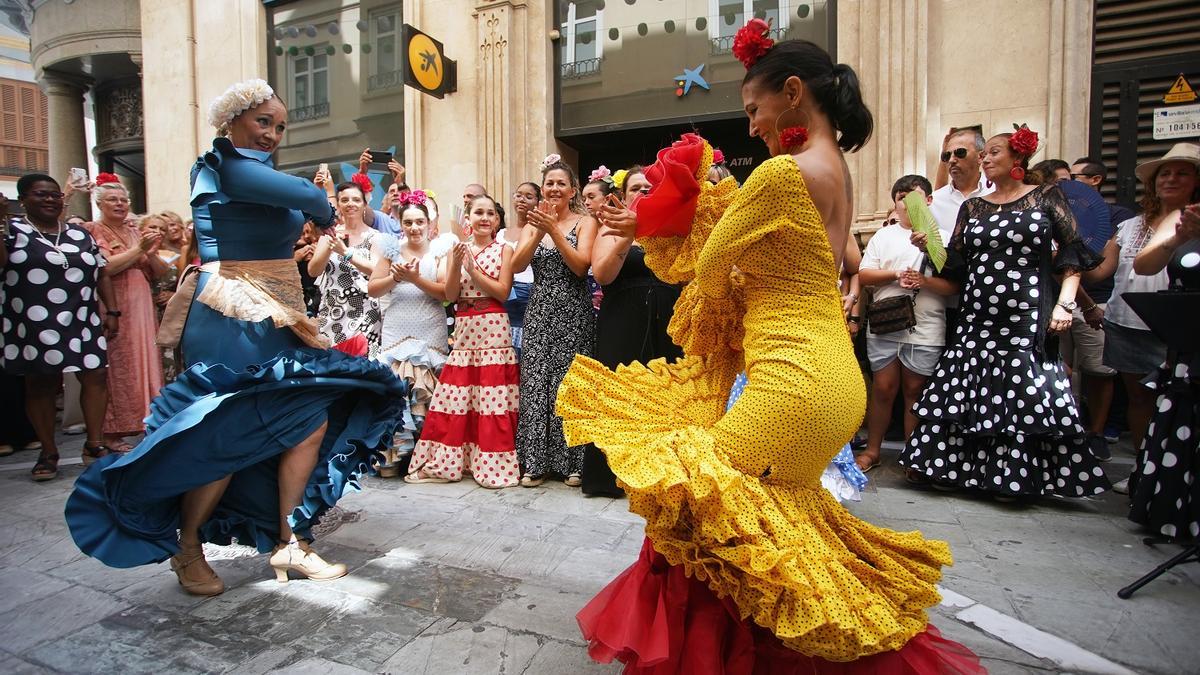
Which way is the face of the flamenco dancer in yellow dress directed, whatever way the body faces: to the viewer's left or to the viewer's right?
to the viewer's left

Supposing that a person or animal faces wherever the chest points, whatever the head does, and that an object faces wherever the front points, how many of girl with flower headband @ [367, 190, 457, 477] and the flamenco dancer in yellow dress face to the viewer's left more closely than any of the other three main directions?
1

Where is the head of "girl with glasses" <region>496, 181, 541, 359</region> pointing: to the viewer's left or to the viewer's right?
to the viewer's left

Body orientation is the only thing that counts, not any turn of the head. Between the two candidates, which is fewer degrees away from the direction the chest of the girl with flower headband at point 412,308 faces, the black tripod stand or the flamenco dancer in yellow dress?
the flamenco dancer in yellow dress

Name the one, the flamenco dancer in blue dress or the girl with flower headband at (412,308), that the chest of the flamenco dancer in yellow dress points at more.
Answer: the flamenco dancer in blue dress

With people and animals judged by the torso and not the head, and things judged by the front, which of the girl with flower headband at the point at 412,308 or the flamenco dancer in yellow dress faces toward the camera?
the girl with flower headband

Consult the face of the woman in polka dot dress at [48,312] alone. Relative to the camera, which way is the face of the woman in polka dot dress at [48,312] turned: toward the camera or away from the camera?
toward the camera

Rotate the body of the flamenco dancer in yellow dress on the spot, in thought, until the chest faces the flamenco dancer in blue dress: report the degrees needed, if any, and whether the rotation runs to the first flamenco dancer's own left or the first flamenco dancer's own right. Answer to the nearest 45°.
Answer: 0° — they already face them

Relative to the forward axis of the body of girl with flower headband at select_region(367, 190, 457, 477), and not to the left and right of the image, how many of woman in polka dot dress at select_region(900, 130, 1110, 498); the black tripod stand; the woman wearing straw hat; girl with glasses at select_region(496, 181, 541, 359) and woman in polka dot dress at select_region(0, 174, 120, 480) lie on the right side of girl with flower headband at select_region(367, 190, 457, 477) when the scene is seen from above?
1

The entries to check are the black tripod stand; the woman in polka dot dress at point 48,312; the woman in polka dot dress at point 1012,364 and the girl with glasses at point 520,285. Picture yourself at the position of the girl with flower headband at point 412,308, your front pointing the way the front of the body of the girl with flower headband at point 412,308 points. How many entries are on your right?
1

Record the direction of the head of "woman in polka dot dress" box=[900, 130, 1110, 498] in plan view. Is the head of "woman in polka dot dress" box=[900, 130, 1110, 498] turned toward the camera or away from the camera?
toward the camera

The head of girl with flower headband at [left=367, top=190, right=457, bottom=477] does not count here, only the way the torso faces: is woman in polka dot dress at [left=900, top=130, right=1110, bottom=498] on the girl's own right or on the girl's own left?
on the girl's own left

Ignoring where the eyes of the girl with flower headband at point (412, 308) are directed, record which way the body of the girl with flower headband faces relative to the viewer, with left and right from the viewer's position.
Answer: facing the viewer

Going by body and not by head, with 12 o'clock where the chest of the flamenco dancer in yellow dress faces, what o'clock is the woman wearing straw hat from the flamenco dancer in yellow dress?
The woman wearing straw hat is roughly at 4 o'clock from the flamenco dancer in yellow dress.

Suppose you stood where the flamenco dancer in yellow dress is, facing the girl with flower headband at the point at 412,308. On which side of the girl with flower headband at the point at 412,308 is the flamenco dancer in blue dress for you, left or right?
left

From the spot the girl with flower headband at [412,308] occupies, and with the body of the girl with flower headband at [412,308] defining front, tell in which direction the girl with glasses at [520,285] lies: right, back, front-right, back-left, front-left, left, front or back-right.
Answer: left

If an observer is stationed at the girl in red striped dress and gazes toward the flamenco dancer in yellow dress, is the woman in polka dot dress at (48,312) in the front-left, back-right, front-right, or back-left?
back-right

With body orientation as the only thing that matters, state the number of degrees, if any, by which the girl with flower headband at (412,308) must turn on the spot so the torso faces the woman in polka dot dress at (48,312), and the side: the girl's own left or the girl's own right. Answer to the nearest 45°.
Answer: approximately 90° to the girl's own right

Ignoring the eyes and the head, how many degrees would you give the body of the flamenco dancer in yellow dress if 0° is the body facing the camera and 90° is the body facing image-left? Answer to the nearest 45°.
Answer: approximately 90°
